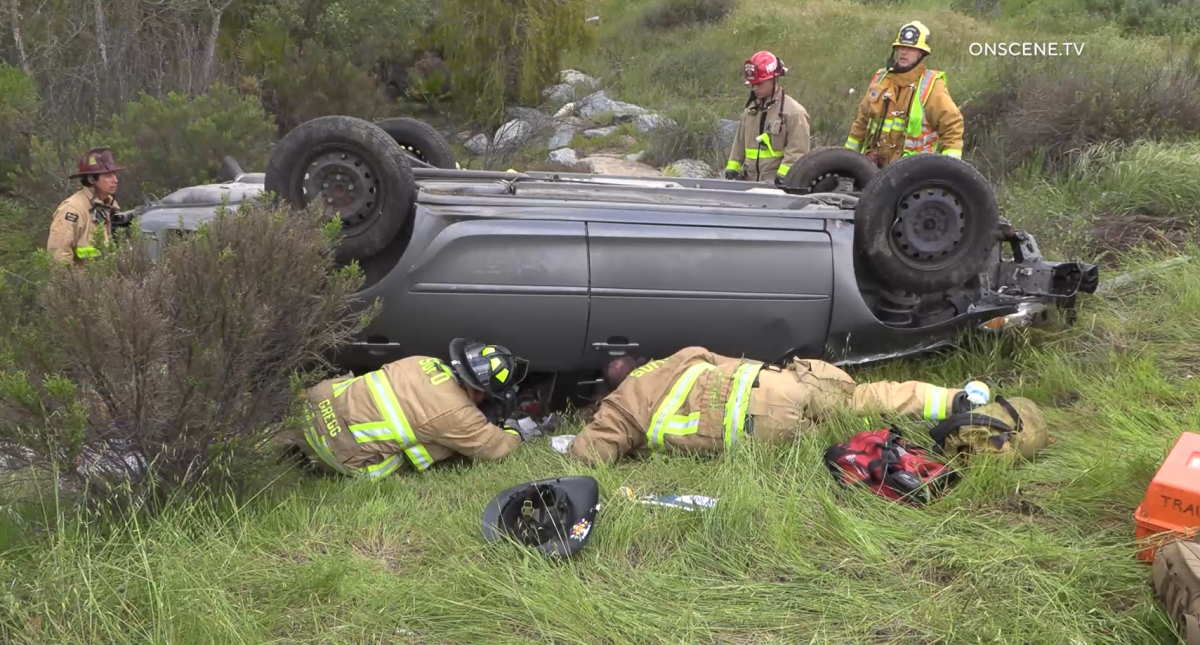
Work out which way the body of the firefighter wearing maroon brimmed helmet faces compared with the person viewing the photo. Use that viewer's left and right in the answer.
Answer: facing to the right of the viewer

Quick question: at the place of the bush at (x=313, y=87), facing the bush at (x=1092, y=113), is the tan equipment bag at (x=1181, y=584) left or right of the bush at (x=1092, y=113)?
right

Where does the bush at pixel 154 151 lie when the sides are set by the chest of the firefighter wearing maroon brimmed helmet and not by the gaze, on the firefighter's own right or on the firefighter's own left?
on the firefighter's own left

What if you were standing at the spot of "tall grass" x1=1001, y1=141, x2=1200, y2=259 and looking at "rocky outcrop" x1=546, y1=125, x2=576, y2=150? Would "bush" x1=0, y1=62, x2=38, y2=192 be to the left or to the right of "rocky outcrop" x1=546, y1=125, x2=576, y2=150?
left
